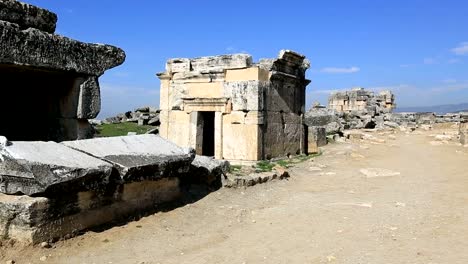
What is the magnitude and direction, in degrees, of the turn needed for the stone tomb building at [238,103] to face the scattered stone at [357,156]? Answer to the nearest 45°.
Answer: approximately 135° to its left

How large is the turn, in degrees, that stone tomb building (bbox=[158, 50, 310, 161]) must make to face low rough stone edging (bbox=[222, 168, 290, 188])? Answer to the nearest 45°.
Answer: approximately 45° to its left

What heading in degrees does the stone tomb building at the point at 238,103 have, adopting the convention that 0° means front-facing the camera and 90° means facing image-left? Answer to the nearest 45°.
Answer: approximately 45°

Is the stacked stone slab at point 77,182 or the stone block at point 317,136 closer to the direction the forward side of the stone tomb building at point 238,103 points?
the stacked stone slab

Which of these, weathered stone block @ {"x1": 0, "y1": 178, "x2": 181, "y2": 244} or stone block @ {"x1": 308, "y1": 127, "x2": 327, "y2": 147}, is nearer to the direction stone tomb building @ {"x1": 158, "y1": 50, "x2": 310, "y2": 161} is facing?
the weathered stone block
